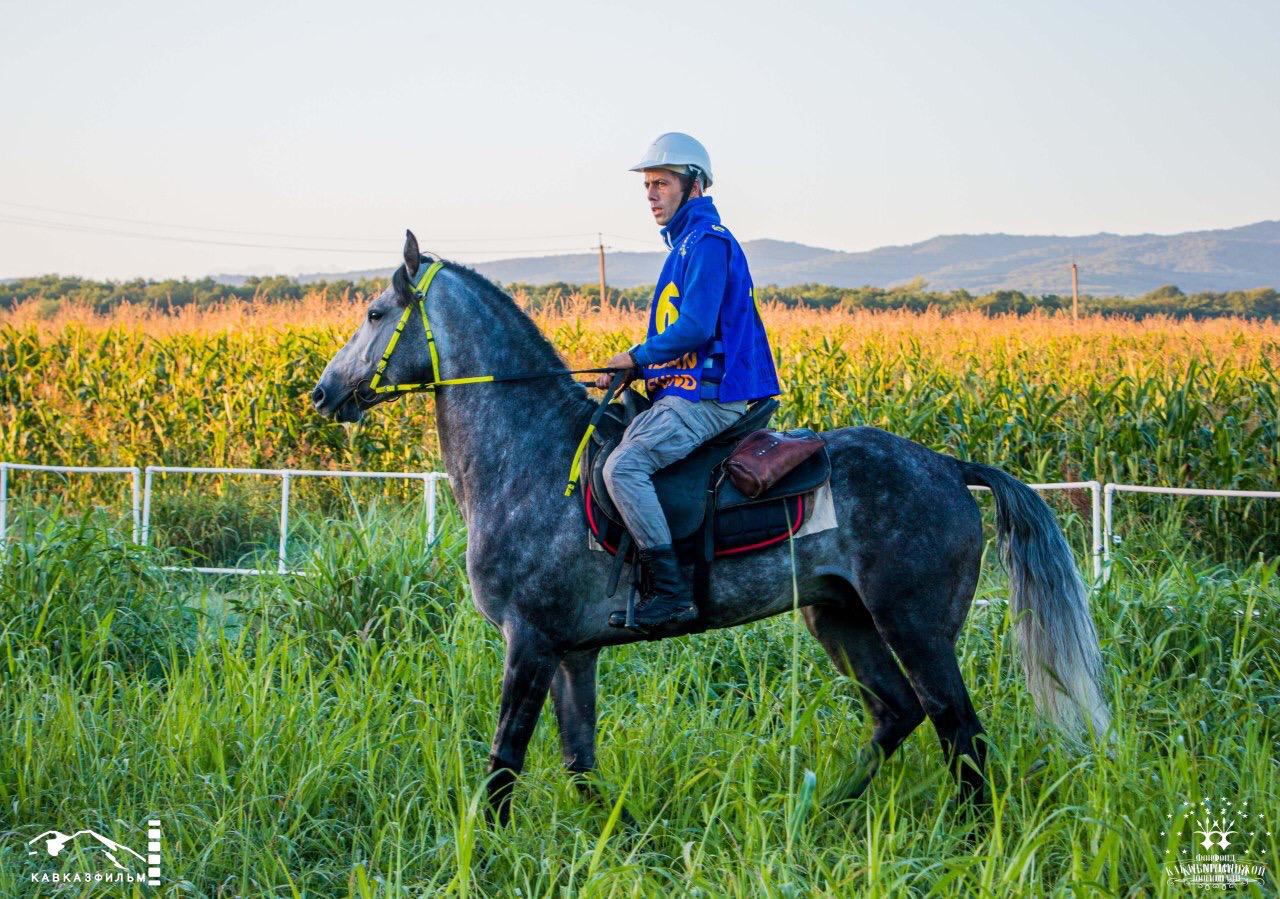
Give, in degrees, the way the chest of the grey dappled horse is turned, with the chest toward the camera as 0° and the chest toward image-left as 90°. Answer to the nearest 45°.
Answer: approximately 90°

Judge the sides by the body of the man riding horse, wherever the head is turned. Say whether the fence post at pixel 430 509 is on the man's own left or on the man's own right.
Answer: on the man's own right

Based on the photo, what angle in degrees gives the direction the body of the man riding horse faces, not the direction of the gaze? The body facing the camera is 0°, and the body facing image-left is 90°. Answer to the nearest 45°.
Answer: approximately 90°

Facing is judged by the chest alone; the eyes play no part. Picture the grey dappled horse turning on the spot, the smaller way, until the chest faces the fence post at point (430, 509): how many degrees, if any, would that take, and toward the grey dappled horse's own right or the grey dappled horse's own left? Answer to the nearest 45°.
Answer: approximately 45° to the grey dappled horse's own right
